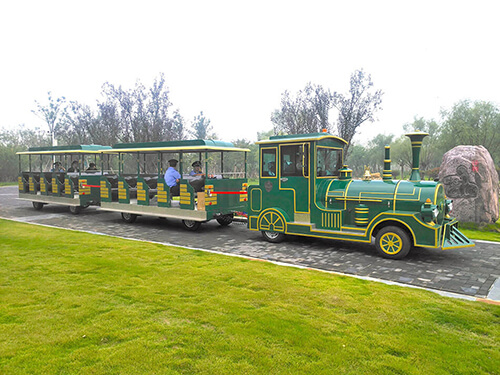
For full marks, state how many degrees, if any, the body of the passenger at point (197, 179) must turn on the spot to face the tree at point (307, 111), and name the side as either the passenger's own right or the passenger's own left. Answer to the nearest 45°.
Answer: approximately 90° to the passenger's own left

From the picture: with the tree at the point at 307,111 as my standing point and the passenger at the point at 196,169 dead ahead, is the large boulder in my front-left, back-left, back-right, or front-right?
front-left

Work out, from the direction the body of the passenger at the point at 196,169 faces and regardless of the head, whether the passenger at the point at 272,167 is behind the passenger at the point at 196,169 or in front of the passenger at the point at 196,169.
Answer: in front

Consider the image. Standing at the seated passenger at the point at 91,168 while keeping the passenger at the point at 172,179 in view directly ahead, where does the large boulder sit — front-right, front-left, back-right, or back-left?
front-left

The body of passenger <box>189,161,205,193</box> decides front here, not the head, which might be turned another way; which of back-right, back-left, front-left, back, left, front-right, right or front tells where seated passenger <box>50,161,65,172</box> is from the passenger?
back

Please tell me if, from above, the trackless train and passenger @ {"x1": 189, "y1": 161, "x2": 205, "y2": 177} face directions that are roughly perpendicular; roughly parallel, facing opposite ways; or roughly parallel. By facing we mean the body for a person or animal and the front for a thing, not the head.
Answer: roughly parallel

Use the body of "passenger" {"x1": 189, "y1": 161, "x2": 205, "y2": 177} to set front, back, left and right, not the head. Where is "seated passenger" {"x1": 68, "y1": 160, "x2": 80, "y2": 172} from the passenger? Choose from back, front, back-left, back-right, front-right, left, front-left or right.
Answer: back

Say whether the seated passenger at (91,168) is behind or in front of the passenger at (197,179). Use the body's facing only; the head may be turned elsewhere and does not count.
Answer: behind

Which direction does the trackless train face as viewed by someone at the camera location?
facing the viewer and to the right of the viewer

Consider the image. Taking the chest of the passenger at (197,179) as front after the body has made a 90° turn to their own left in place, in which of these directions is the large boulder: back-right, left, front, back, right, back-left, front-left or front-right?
front-right

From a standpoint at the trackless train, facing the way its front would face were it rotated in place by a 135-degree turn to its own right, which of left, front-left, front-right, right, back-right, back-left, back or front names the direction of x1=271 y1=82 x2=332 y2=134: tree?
right

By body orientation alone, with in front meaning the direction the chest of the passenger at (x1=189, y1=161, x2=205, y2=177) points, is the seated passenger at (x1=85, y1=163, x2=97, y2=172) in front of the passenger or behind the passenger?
behind
